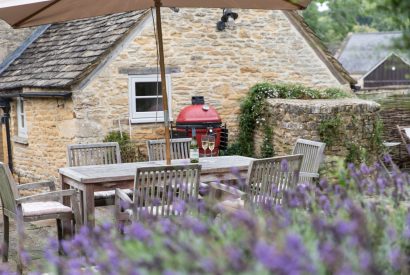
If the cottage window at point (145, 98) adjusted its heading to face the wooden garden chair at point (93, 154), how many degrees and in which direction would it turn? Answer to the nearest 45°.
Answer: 0° — it already faces it

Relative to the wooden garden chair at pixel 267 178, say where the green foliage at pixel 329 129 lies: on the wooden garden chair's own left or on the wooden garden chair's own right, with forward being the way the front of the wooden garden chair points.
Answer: on the wooden garden chair's own right

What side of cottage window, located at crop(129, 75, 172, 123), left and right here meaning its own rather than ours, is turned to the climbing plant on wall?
left

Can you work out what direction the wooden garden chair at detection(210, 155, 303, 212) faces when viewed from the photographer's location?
facing away from the viewer and to the left of the viewer

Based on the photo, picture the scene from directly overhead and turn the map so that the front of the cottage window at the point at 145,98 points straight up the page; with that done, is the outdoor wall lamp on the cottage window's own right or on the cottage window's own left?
on the cottage window's own left

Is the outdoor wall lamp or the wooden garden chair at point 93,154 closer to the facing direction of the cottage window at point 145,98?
the wooden garden chair

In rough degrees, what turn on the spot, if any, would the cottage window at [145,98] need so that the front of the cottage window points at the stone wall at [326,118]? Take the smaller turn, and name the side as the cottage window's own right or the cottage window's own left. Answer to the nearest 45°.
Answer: approximately 45° to the cottage window's own left

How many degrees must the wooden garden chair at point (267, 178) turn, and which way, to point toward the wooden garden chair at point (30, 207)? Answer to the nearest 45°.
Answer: approximately 45° to its left

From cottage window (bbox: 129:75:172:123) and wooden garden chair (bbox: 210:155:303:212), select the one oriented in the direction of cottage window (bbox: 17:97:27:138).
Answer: the wooden garden chair
